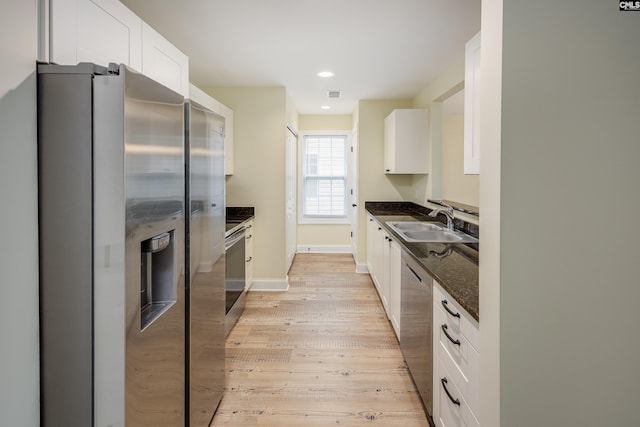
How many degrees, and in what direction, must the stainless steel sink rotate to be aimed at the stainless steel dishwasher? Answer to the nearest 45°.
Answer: approximately 90° to its left

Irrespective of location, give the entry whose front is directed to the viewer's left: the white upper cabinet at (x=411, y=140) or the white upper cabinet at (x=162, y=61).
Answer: the white upper cabinet at (x=411, y=140)

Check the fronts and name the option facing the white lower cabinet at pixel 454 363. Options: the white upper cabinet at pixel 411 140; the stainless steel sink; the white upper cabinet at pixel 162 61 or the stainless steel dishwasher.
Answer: the white upper cabinet at pixel 162 61

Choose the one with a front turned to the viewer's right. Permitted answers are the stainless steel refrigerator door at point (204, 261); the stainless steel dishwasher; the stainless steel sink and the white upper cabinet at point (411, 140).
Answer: the stainless steel refrigerator door

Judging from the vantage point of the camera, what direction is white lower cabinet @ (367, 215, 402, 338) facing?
facing to the left of the viewer

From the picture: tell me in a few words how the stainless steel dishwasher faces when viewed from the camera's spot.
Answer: facing to the left of the viewer

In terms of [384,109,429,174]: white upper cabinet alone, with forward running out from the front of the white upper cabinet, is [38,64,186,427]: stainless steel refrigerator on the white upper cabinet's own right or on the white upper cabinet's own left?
on the white upper cabinet's own left

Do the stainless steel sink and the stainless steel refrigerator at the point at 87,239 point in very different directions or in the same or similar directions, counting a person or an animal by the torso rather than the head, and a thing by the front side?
very different directions

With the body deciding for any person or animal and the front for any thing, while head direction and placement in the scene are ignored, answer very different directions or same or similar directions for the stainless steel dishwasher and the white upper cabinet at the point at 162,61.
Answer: very different directions

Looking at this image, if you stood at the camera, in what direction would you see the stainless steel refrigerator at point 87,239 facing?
facing the viewer and to the right of the viewer

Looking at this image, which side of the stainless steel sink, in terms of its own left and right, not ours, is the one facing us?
left

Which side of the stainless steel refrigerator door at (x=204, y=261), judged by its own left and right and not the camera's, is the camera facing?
right

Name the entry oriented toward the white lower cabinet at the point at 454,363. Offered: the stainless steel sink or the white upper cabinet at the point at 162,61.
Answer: the white upper cabinet

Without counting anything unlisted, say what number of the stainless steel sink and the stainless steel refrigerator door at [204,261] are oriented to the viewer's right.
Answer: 1
